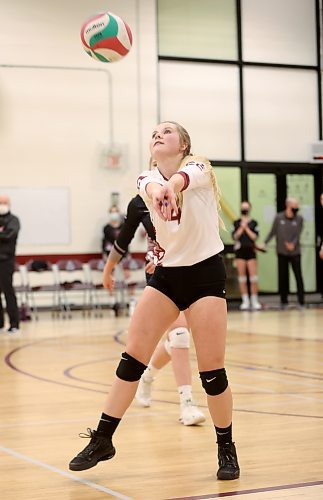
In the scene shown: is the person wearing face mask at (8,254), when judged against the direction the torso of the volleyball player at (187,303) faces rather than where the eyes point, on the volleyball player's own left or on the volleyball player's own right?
on the volleyball player's own right

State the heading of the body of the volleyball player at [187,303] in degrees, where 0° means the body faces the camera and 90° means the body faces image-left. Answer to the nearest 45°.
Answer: approximately 45°

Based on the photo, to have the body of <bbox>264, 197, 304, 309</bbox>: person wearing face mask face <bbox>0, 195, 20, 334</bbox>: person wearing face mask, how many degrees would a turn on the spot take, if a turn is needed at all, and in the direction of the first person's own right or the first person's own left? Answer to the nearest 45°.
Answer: approximately 45° to the first person's own right

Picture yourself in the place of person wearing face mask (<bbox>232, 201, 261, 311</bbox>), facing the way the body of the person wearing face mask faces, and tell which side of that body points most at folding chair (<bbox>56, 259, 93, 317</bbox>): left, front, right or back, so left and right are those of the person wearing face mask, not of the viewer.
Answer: right

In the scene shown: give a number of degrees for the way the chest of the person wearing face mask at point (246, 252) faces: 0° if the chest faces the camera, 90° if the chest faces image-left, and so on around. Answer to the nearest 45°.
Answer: approximately 0°

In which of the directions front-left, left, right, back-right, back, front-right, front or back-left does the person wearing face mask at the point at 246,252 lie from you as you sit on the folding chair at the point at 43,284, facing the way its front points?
left

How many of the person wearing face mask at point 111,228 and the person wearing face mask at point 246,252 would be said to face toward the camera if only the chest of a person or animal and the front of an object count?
2

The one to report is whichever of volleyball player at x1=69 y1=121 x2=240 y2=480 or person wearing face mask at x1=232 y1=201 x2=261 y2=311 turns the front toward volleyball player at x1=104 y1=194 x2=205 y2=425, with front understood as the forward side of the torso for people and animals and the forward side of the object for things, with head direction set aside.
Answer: the person wearing face mask

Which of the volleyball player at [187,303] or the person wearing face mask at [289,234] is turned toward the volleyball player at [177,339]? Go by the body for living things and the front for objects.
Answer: the person wearing face mask

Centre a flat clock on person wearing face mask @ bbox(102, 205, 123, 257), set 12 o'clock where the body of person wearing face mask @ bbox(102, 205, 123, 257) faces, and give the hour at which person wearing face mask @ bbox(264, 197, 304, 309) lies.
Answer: person wearing face mask @ bbox(264, 197, 304, 309) is roughly at 9 o'clock from person wearing face mask @ bbox(102, 205, 123, 257).

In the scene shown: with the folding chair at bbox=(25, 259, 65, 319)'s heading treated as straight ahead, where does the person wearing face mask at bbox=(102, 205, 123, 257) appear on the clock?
The person wearing face mask is roughly at 9 o'clock from the folding chair.
